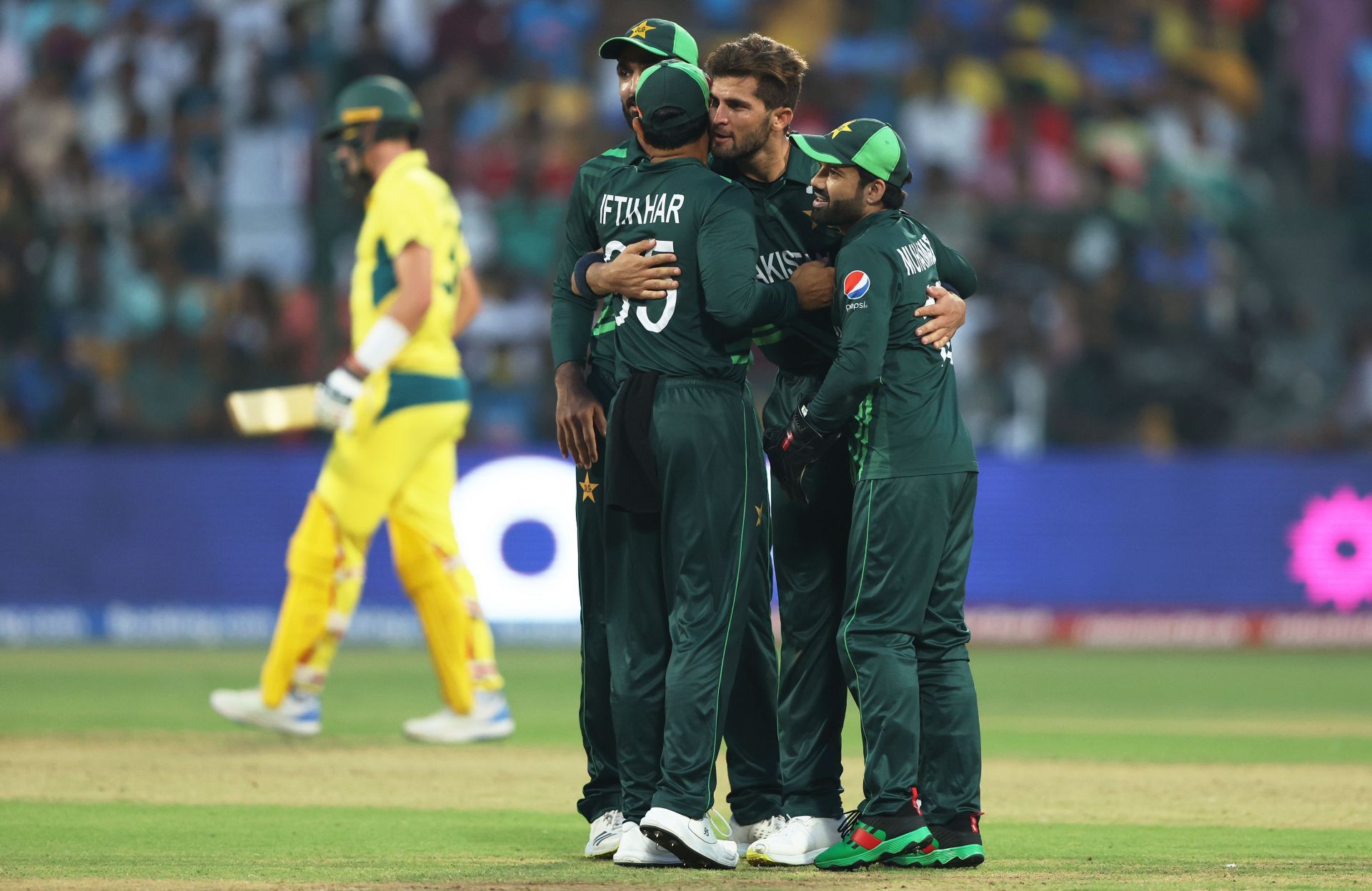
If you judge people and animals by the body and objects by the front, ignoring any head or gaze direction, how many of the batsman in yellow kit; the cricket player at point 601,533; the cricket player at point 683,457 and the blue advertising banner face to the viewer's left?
1

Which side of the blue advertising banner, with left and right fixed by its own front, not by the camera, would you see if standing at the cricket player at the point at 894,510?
front

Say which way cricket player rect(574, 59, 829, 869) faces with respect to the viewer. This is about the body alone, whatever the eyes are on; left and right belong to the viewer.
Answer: facing away from the viewer and to the right of the viewer

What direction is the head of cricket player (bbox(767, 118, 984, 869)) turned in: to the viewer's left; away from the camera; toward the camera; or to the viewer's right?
to the viewer's left

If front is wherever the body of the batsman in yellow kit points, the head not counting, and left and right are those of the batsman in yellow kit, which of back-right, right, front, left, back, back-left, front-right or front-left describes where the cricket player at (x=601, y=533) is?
left

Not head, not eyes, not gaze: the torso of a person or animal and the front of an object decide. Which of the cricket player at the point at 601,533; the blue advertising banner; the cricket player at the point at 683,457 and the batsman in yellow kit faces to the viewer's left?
the batsman in yellow kit

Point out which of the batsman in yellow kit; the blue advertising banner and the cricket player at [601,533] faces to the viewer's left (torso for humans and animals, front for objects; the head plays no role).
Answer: the batsman in yellow kit

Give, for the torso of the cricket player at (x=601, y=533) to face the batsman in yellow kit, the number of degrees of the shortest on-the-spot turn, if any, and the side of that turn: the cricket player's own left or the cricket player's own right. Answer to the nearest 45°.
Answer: approximately 180°

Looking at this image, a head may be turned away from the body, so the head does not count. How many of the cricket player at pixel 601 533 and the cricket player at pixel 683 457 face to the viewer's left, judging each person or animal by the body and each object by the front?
0

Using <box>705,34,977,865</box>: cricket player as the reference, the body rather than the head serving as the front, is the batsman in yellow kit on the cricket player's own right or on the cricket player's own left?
on the cricket player's own right

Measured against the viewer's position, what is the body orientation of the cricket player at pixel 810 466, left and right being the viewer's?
facing the viewer and to the left of the viewer

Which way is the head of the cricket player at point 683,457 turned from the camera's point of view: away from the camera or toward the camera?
away from the camera

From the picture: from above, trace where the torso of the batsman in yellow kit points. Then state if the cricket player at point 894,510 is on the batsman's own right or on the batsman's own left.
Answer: on the batsman's own left

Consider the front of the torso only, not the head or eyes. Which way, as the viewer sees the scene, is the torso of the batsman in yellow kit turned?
to the viewer's left

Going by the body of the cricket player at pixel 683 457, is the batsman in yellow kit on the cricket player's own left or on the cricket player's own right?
on the cricket player's own left

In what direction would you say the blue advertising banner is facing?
toward the camera
